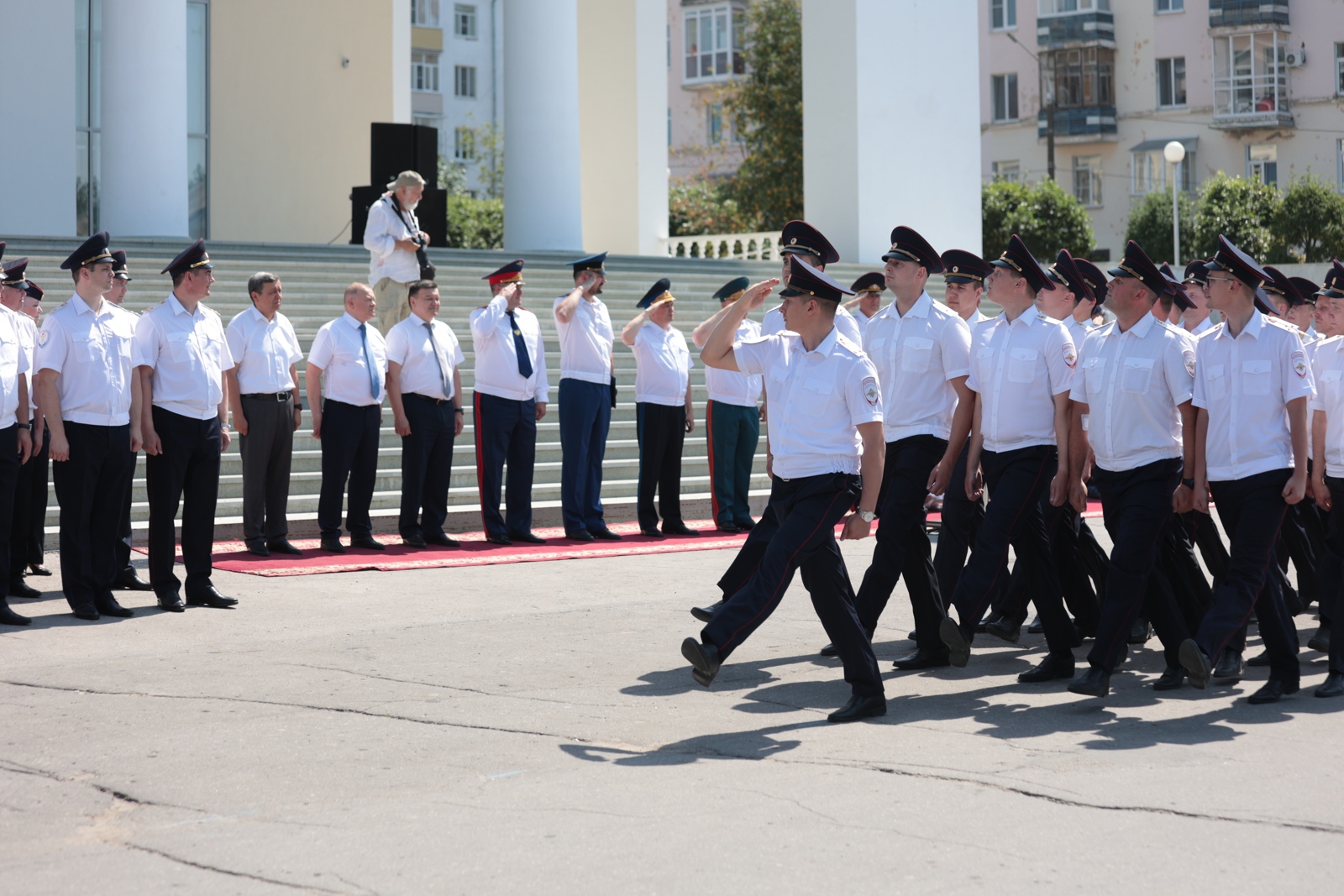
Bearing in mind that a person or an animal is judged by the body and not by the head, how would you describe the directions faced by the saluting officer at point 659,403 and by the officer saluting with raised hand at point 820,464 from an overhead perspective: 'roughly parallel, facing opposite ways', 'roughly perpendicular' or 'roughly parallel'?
roughly perpendicular

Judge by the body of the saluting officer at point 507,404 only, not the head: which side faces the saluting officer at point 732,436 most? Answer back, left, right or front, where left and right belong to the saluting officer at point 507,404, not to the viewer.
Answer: left

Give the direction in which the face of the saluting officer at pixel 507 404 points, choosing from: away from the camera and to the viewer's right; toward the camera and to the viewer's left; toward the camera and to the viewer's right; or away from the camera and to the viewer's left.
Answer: toward the camera and to the viewer's right
